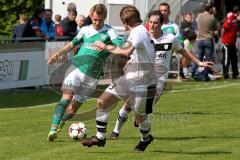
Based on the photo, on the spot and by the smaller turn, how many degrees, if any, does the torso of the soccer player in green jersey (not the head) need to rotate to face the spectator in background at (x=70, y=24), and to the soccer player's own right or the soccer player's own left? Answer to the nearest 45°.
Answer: approximately 180°

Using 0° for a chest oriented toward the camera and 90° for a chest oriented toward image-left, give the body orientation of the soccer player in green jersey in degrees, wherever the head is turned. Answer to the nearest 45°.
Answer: approximately 0°

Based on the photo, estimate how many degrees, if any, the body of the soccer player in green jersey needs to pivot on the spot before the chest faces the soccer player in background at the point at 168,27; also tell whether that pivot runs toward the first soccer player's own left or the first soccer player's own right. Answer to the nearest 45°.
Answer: approximately 135° to the first soccer player's own left

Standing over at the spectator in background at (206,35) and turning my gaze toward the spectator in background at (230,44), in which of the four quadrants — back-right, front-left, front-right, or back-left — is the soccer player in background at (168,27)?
back-right

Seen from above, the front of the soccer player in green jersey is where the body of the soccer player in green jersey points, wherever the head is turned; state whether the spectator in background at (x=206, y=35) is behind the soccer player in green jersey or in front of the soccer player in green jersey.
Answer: behind

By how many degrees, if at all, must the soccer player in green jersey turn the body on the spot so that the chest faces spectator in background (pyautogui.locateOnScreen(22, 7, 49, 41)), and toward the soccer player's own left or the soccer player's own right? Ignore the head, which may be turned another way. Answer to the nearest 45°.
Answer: approximately 180°

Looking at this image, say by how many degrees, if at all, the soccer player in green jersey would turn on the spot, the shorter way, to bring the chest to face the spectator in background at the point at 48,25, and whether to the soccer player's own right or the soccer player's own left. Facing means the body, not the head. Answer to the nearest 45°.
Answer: approximately 180°
